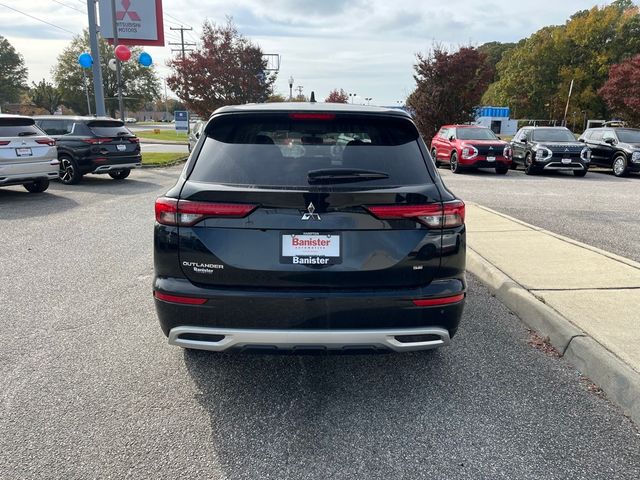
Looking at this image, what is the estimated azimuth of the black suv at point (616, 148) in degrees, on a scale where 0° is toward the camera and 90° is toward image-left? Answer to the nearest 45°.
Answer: approximately 315°

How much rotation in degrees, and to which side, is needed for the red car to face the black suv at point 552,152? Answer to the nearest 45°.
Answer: approximately 45° to its left

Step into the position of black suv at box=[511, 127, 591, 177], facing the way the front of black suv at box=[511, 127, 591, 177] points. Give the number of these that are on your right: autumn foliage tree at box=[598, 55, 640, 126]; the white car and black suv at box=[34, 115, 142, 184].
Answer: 2

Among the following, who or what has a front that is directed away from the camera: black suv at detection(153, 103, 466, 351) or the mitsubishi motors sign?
the black suv

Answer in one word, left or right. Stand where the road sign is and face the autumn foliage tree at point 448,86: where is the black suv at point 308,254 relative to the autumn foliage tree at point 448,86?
right

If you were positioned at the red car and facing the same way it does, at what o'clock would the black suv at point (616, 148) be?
The black suv is roughly at 10 o'clock from the red car.

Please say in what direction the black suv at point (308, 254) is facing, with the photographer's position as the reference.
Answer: facing away from the viewer

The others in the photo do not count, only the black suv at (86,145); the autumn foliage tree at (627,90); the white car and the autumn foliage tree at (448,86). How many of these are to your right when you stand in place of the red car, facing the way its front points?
2

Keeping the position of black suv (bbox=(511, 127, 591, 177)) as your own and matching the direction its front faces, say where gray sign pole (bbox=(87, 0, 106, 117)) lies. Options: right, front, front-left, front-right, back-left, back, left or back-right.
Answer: back-right
